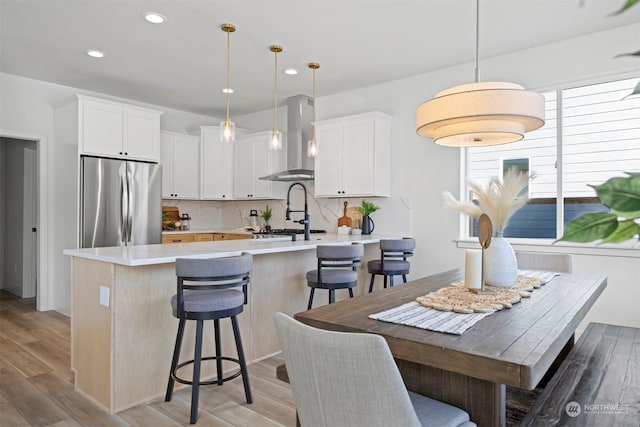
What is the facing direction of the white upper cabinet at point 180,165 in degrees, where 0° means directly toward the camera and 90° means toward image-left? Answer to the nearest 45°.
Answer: approximately 315°

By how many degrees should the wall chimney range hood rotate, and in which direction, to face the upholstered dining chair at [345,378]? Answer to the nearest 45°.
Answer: approximately 45° to its left

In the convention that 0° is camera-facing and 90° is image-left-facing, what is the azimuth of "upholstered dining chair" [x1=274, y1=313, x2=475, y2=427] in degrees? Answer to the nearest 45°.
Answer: approximately 225°

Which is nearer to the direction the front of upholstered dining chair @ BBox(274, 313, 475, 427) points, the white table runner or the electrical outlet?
the white table runner

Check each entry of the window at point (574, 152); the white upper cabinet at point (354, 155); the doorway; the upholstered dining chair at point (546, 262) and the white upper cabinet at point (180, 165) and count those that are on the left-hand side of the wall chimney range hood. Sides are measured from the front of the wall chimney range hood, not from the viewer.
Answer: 3
